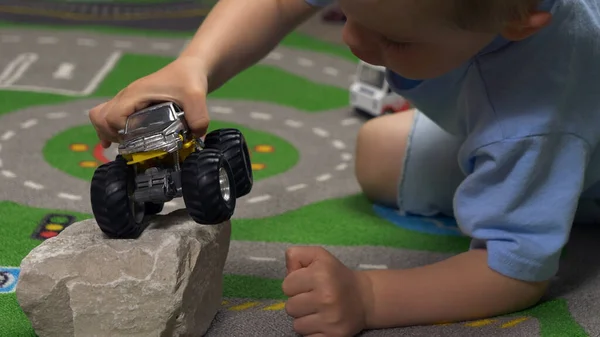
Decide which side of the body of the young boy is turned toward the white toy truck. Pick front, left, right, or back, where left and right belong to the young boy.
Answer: right

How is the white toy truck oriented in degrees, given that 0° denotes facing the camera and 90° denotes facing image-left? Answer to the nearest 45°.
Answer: approximately 45°

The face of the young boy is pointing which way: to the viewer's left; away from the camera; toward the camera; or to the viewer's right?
to the viewer's left

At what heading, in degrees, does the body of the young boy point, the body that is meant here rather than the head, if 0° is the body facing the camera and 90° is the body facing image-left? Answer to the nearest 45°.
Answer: approximately 90°

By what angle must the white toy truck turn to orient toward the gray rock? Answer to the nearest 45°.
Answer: approximately 45° to its left
